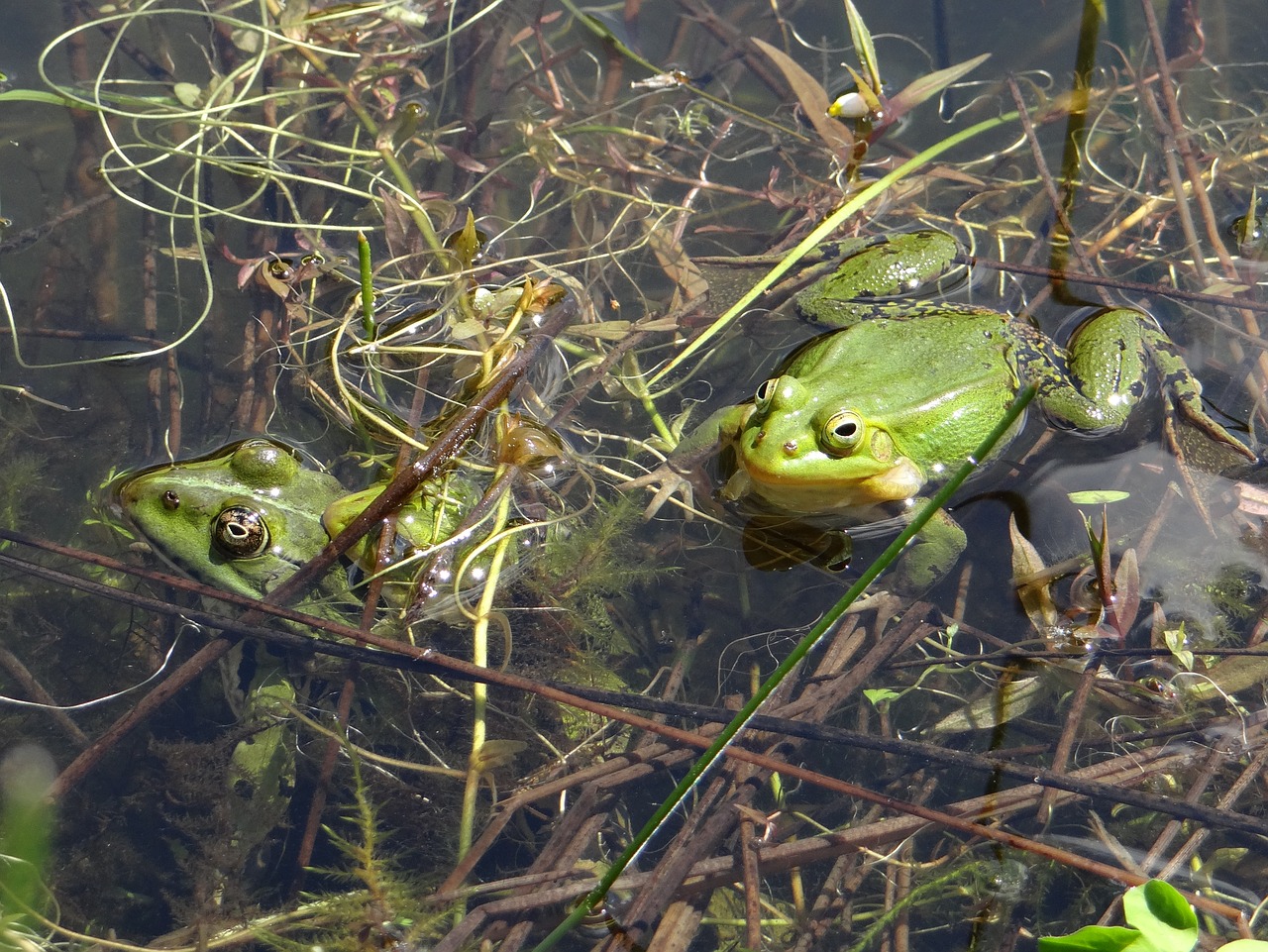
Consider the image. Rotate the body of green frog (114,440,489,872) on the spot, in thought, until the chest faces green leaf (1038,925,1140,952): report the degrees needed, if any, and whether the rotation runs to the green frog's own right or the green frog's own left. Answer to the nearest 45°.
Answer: approximately 135° to the green frog's own left

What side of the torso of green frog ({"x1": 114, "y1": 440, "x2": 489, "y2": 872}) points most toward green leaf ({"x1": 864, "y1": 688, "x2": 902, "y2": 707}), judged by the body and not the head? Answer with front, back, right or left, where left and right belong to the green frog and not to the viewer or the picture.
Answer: back

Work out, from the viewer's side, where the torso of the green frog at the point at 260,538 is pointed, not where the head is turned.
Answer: to the viewer's left

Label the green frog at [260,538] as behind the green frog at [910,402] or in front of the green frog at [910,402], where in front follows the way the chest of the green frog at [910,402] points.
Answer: in front

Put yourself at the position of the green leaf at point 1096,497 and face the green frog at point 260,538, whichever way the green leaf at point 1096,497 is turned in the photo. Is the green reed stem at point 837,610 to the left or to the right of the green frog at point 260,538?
left

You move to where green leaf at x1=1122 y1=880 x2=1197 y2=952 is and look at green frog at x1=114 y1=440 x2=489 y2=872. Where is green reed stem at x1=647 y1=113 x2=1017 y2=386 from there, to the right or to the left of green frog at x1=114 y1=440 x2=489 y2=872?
right

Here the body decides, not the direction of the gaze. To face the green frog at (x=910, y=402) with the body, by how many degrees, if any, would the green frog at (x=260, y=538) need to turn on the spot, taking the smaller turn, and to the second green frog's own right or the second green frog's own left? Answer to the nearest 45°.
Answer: approximately 180°

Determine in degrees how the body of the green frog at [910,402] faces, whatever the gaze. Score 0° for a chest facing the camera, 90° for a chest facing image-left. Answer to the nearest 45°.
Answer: approximately 45°
